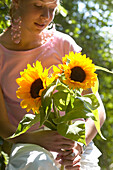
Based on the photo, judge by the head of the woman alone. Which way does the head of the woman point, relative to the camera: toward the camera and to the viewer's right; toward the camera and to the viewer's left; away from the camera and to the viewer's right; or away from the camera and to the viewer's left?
toward the camera and to the viewer's right

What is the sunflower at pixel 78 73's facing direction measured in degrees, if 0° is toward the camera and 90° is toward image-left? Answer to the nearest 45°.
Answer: approximately 0°
